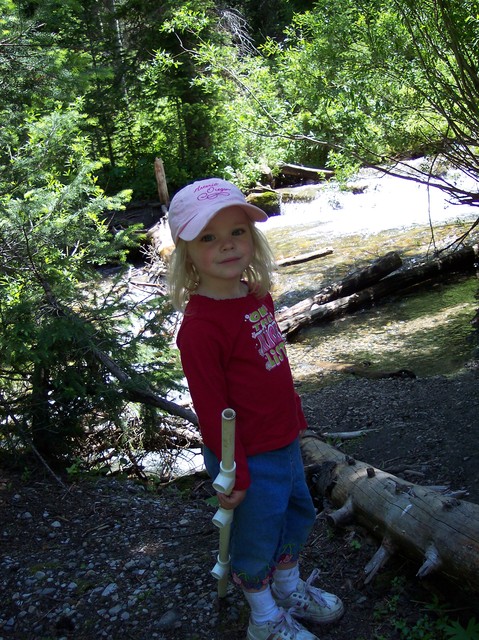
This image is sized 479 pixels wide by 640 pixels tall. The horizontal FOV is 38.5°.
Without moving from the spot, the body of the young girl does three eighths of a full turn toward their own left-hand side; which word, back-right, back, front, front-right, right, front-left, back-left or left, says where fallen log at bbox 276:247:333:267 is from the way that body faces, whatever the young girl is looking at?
front

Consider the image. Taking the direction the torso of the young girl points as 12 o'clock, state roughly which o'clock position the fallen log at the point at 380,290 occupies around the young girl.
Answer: The fallen log is roughly at 8 o'clock from the young girl.

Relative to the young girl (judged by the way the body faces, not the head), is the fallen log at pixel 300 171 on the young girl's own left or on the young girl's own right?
on the young girl's own left

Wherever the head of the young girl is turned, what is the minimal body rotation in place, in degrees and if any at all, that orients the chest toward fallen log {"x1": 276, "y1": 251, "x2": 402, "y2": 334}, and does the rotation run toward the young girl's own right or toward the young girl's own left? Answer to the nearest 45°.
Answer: approximately 135° to the young girl's own left

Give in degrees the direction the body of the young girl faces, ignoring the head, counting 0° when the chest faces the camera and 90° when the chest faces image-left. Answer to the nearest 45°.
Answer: approximately 315°
